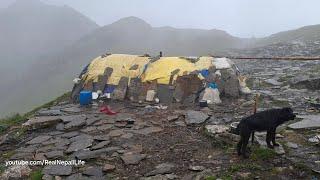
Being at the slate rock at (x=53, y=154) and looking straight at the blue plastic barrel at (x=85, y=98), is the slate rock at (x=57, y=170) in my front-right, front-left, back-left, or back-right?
back-right

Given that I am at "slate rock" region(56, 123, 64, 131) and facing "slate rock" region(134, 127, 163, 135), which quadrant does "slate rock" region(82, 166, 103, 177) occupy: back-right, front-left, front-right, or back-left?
front-right

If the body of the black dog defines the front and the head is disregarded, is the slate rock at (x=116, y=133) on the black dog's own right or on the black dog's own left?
on the black dog's own left

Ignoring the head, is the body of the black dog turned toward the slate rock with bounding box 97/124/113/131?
no

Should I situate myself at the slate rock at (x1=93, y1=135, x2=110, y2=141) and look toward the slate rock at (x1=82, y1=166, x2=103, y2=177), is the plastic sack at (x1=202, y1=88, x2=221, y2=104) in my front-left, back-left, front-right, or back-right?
back-left

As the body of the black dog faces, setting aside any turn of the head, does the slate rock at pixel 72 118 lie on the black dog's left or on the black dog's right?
on the black dog's left

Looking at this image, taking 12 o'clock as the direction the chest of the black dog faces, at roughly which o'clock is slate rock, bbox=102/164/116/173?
The slate rock is roughly at 7 o'clock from the black dog.

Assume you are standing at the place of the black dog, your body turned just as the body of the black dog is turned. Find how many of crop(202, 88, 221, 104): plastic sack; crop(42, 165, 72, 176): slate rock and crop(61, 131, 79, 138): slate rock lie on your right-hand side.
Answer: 0

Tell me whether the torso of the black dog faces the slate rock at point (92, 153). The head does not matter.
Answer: no

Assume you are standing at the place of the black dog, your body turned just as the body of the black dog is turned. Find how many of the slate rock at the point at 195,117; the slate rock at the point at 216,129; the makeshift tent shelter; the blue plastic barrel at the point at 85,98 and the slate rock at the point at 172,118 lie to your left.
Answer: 5

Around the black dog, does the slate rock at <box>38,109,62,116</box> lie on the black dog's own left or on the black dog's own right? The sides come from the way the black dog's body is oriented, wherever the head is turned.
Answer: on the black dog's own left

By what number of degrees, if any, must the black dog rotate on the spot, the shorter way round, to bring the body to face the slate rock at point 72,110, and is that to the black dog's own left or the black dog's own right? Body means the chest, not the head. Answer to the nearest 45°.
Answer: approximately 90° to the black dog's own left

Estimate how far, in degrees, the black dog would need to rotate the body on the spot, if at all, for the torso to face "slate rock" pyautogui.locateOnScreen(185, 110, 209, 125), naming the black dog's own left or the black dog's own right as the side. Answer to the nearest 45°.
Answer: approximately 90° to the black dog's own left

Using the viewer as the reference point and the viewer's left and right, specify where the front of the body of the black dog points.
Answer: facing away from the viewer and to the right of the viewer

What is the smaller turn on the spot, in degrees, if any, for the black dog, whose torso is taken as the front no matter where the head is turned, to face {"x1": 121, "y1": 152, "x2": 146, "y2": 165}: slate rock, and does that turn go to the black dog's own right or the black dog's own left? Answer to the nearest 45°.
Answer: approximately 135° to the black dog's own left

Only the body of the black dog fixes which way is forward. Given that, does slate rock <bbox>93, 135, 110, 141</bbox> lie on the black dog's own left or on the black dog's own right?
on the black dog's own left
